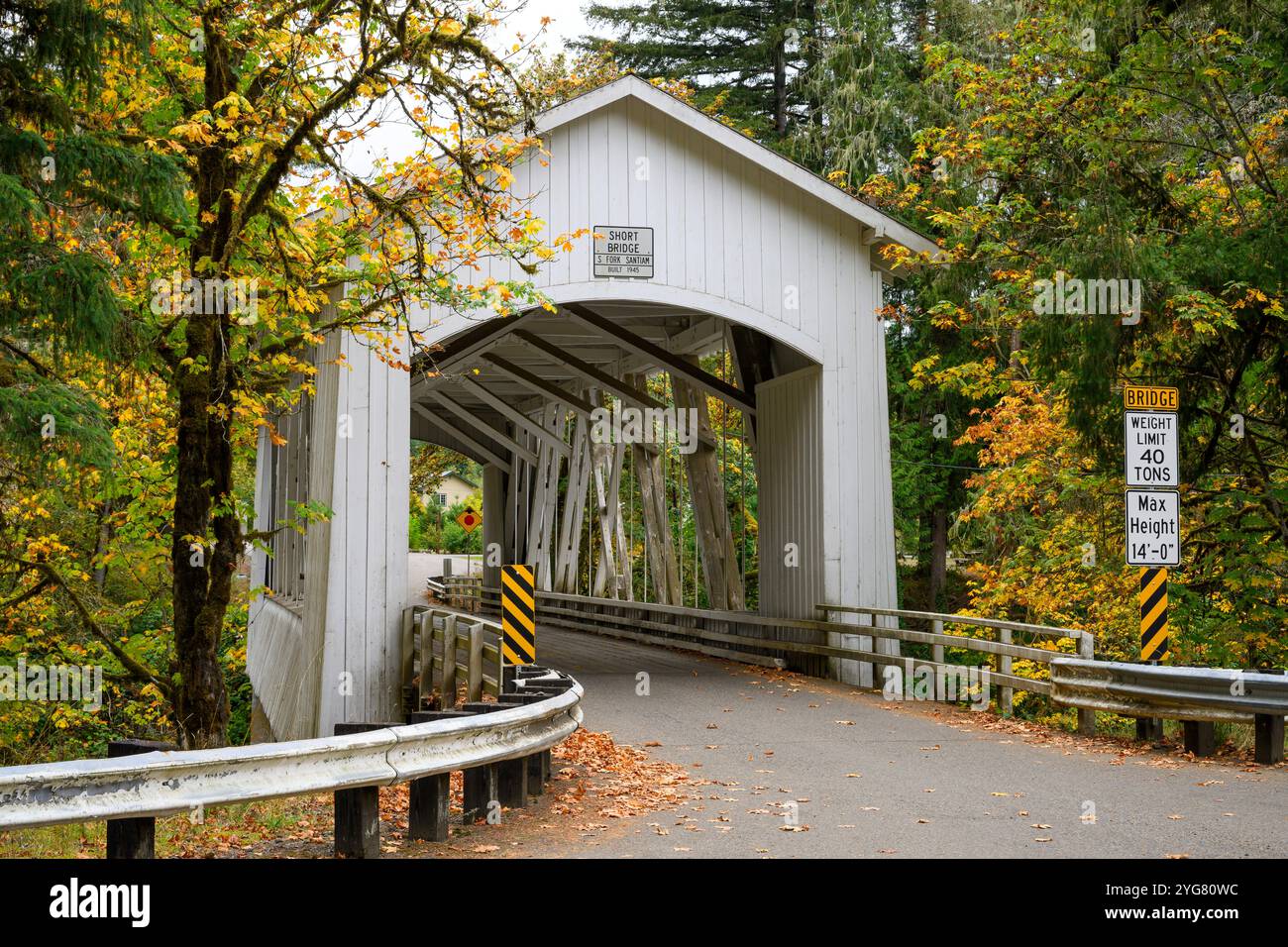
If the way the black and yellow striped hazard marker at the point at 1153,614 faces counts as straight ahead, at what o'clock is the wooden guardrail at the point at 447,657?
The wooden guardrail is roughly at 3 o'clock from the black and yellow striped hazard marker.

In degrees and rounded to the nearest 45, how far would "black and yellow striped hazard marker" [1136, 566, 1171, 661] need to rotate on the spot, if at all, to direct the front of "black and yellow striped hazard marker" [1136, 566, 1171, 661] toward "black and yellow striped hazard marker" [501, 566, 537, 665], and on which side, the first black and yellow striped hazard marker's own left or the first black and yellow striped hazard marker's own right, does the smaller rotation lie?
approximately 90° to the first black and yellow striped hazard marker's own right

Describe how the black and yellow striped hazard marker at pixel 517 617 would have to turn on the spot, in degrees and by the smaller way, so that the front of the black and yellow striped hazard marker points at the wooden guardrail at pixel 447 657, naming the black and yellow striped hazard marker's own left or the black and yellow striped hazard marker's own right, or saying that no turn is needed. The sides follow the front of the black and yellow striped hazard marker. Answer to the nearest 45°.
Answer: approximately 135° to the black and yellow striped hazard marker's own right

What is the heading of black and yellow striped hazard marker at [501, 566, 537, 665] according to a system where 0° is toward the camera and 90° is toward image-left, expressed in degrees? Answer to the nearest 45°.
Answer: approximately 0°

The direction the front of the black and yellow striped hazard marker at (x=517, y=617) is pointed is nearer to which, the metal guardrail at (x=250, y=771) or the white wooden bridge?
the metal guardrail

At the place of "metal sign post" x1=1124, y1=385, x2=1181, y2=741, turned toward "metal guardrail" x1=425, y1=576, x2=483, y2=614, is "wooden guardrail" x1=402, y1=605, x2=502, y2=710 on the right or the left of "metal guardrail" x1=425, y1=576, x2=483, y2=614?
left

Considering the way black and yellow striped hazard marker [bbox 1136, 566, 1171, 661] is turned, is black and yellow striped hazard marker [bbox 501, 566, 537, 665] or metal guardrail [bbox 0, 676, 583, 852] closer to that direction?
the metal guardrail

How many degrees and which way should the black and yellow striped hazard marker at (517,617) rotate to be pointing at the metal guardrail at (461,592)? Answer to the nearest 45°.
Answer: approximately 180°

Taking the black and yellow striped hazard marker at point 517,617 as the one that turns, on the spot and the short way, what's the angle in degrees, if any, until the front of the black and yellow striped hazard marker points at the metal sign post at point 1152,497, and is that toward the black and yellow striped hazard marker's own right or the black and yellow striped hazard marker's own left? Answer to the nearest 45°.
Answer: approximately 90° to the black and yellow striped hazard marker's own left

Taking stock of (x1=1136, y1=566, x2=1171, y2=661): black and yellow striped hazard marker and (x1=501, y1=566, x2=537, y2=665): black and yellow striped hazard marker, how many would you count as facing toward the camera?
2
